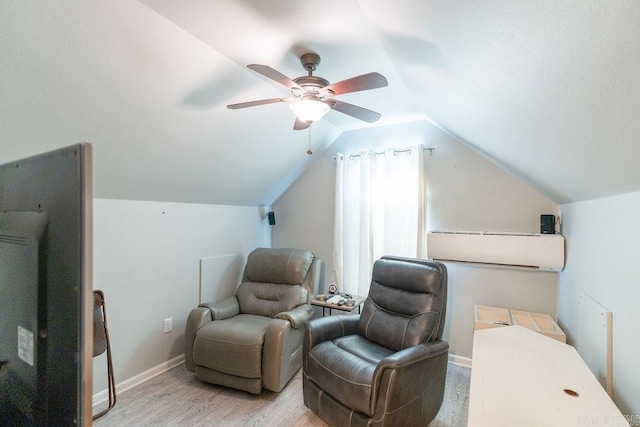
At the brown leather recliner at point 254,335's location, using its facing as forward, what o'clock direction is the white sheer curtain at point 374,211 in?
The white sheer curtain is roughly at 7 o'clock from the brown leather recliner.

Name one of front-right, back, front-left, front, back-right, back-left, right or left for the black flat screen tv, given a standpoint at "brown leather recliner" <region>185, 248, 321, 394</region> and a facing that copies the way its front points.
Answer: front-left

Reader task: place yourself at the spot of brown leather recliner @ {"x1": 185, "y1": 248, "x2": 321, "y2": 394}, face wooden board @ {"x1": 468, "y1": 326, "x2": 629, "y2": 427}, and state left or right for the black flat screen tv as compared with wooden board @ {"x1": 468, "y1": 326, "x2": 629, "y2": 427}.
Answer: right

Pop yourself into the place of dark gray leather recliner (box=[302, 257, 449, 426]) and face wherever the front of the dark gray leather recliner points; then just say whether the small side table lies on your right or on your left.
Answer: on your right

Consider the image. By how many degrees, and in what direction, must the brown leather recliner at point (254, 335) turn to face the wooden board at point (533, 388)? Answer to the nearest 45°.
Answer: approximately 90° to its left

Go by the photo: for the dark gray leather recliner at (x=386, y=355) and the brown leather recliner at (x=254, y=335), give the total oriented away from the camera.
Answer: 0

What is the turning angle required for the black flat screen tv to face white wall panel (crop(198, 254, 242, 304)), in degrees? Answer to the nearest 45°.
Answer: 0° — it already faces it

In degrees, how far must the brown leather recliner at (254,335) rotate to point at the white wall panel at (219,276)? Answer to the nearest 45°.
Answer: approximately 135° to its right

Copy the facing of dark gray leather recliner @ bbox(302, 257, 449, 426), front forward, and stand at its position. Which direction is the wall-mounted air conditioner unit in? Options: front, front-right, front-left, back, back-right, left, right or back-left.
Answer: back

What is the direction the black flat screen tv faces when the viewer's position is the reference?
facing away from the viewer and to the right of the viewer

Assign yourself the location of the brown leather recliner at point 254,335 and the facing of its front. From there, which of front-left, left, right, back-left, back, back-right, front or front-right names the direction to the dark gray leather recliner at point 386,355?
left

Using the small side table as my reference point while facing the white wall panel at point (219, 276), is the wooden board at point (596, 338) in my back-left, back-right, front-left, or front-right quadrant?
back-left

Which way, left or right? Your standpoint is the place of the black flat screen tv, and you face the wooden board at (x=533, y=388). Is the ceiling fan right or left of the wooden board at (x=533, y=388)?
left

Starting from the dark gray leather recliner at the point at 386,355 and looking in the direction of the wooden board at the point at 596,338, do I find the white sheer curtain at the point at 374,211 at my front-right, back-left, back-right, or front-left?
back-left

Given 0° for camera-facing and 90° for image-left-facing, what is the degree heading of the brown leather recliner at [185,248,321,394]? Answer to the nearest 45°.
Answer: approximately 45°

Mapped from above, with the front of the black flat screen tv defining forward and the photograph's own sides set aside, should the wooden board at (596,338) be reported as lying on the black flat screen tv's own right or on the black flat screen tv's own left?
on the black flat screen tv's own right
